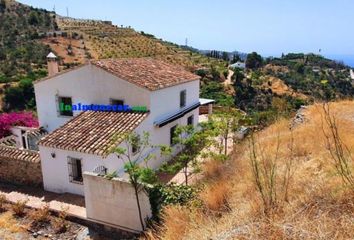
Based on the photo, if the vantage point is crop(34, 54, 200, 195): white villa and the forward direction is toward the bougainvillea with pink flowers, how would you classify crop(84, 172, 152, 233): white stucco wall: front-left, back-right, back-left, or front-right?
back-left
